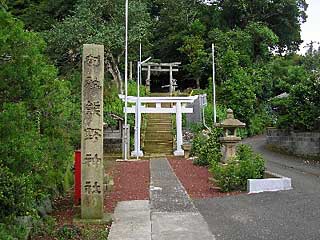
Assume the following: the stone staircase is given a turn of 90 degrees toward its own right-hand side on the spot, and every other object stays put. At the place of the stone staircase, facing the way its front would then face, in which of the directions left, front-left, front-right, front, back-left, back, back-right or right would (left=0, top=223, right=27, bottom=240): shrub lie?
left

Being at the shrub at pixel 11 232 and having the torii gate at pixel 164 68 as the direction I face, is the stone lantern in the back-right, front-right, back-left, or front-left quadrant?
front-right

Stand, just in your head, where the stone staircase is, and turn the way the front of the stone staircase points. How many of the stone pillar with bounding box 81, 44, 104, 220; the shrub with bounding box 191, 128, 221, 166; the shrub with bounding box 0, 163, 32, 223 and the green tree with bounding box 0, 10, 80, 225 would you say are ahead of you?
4

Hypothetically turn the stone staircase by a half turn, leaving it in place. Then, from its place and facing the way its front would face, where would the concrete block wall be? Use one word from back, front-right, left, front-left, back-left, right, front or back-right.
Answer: back-right

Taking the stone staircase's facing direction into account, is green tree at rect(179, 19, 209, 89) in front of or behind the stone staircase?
behind

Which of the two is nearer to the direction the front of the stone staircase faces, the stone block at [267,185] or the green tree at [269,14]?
the stone block

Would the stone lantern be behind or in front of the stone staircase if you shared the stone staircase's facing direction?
in front

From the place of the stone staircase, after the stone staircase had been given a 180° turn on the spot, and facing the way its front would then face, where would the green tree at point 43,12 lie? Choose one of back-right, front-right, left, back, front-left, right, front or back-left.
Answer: front-left

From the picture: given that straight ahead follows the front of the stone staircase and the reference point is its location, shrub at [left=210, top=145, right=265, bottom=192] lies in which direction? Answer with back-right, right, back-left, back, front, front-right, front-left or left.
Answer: front

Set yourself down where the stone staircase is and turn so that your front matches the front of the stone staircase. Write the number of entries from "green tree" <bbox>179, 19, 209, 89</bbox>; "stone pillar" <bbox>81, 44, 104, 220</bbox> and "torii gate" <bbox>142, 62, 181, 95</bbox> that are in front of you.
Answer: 1

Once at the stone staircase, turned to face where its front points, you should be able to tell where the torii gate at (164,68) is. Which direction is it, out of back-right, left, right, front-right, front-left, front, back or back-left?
back

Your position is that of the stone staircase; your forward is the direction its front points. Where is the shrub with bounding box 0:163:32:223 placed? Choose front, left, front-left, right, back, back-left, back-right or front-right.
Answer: front

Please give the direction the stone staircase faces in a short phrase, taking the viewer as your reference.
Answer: facing the viewer

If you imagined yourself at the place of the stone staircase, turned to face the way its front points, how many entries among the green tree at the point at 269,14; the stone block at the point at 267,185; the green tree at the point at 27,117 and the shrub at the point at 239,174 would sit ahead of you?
3

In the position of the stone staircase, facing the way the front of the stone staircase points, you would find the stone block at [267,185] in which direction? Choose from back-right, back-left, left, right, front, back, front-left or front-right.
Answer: front
